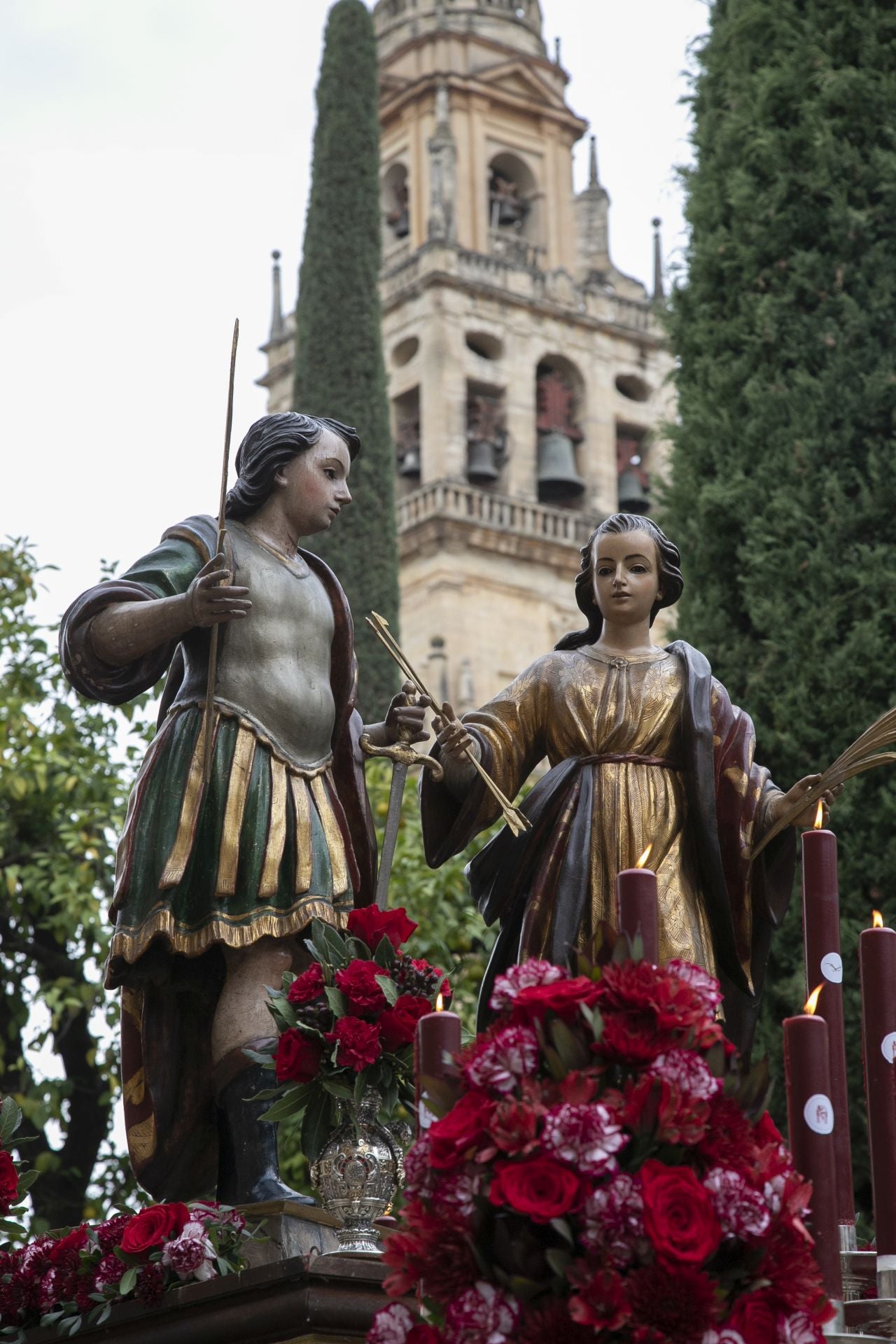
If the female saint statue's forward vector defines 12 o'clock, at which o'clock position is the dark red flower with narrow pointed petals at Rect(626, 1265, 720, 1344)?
The dark red flower with narrow pointed petals is roughly at 12 o'clock from the female saint statue.

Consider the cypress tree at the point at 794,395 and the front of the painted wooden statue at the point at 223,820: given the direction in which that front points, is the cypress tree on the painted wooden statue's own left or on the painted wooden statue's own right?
on the painted wooden statue's own left

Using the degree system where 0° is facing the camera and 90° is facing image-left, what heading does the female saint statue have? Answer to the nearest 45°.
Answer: approximately 0°
